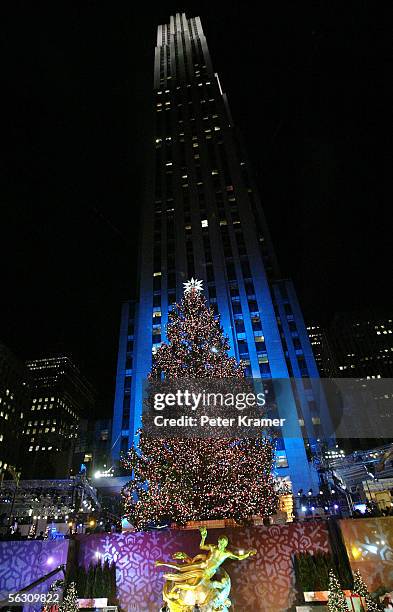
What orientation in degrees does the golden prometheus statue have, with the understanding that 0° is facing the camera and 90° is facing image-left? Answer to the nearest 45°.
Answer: approximately 0°

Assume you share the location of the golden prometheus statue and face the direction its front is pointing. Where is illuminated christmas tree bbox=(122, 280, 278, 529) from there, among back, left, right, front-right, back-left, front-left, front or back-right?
back

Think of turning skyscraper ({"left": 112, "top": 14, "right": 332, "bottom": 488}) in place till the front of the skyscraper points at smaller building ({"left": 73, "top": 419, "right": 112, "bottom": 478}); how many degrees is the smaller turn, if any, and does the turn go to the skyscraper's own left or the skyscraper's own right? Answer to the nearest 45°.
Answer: approximately 135° to the skyscraper's own right

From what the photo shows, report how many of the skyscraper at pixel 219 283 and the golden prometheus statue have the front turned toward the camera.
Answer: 2

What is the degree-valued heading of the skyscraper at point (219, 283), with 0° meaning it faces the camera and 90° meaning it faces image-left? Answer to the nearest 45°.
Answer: approximately 0°
